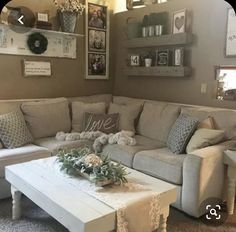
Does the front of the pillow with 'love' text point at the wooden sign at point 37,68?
no

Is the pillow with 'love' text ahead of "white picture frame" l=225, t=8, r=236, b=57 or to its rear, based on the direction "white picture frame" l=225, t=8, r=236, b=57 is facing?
ahead

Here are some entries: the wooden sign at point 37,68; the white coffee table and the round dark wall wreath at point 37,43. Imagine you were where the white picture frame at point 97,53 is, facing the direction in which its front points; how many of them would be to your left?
0

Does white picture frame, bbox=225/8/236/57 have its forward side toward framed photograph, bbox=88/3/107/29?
no

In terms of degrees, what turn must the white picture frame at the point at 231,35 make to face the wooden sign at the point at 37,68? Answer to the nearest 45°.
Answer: approximately 45° to its right

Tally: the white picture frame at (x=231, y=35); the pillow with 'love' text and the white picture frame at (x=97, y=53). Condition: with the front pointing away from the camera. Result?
0

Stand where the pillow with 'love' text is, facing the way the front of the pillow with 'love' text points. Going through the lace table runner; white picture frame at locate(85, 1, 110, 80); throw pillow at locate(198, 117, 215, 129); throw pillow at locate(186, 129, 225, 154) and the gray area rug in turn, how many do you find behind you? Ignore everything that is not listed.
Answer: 1

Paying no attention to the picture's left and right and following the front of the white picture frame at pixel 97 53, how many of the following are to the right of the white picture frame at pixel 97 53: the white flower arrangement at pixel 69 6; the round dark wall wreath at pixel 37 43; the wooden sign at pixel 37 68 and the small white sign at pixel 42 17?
4

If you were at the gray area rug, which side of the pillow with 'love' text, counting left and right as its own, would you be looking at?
front

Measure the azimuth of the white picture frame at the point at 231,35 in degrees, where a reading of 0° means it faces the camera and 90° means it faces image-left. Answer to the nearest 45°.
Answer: approximately 45°

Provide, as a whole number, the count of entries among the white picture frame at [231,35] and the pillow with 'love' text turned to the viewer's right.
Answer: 0

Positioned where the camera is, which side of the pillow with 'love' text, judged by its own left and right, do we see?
front

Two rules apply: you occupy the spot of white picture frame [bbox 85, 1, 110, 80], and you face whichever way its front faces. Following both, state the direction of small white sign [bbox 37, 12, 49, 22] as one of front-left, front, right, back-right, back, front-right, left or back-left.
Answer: right

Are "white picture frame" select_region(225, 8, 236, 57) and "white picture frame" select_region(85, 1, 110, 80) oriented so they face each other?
no

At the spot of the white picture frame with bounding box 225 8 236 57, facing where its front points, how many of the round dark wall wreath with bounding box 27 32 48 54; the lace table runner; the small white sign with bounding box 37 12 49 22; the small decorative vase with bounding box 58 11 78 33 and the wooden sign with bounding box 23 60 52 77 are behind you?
0

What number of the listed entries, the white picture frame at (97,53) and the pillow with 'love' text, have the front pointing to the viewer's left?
0

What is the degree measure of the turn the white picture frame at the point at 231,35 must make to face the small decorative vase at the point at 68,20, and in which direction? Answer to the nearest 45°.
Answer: approximately 45° to its right
